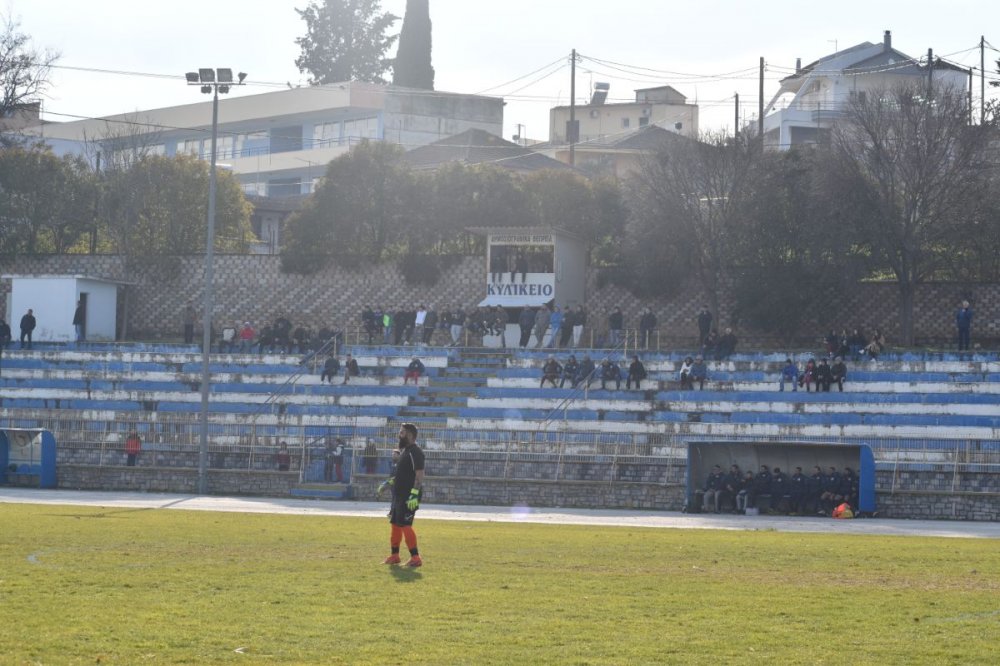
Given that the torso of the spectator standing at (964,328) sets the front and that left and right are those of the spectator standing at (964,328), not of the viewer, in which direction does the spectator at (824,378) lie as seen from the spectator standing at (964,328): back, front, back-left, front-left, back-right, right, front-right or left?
front-right

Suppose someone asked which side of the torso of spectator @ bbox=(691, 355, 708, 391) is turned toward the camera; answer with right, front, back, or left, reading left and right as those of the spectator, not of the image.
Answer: front

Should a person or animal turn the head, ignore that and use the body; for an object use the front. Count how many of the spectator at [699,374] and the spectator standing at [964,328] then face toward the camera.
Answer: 2

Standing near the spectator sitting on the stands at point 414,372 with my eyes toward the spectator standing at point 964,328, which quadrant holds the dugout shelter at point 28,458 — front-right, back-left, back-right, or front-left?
back-right

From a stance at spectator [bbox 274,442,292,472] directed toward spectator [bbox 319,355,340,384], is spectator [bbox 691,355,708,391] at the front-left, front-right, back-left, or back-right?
front-right

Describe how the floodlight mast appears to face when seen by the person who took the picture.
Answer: facing the viewer

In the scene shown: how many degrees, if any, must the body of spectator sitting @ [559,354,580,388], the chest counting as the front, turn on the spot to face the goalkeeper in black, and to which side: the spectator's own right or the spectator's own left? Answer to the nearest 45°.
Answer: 0° — they already face them

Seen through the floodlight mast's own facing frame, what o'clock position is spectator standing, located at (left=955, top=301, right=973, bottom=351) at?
The spectator standing is roughly at 9 o'clock from the floodlight mast.

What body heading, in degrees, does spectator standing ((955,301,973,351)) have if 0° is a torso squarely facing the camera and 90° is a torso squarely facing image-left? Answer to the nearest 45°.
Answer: approximately 0°
